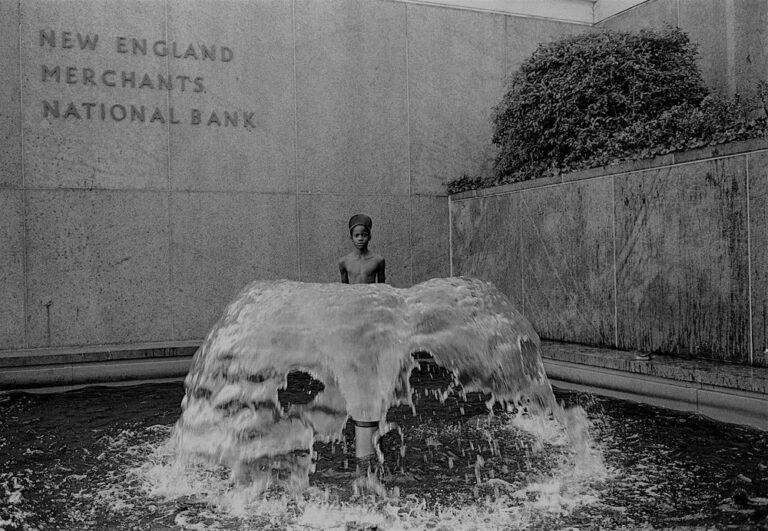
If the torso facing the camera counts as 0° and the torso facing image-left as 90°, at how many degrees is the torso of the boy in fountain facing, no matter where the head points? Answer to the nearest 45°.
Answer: approximately 0°

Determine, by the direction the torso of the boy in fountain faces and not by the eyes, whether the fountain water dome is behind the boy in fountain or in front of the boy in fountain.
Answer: in front

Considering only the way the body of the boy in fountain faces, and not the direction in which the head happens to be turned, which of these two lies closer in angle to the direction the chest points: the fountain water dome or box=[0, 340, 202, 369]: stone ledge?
the fountain water dome

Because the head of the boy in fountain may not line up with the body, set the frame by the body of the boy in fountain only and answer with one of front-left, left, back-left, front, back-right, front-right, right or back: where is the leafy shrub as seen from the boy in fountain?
back-left

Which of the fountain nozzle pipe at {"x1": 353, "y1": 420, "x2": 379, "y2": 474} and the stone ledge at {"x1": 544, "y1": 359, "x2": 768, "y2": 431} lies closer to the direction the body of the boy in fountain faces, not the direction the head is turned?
the fountain nozzle pipe

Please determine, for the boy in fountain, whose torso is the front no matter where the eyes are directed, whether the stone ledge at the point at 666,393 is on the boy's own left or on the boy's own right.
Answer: on the boy's own left

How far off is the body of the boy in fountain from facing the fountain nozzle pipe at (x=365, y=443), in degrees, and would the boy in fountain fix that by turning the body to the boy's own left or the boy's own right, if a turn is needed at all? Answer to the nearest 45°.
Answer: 0° — they already face it

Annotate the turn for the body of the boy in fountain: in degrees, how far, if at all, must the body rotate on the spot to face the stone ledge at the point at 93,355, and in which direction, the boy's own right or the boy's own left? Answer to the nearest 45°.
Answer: approximately 135° to the boy's own right
